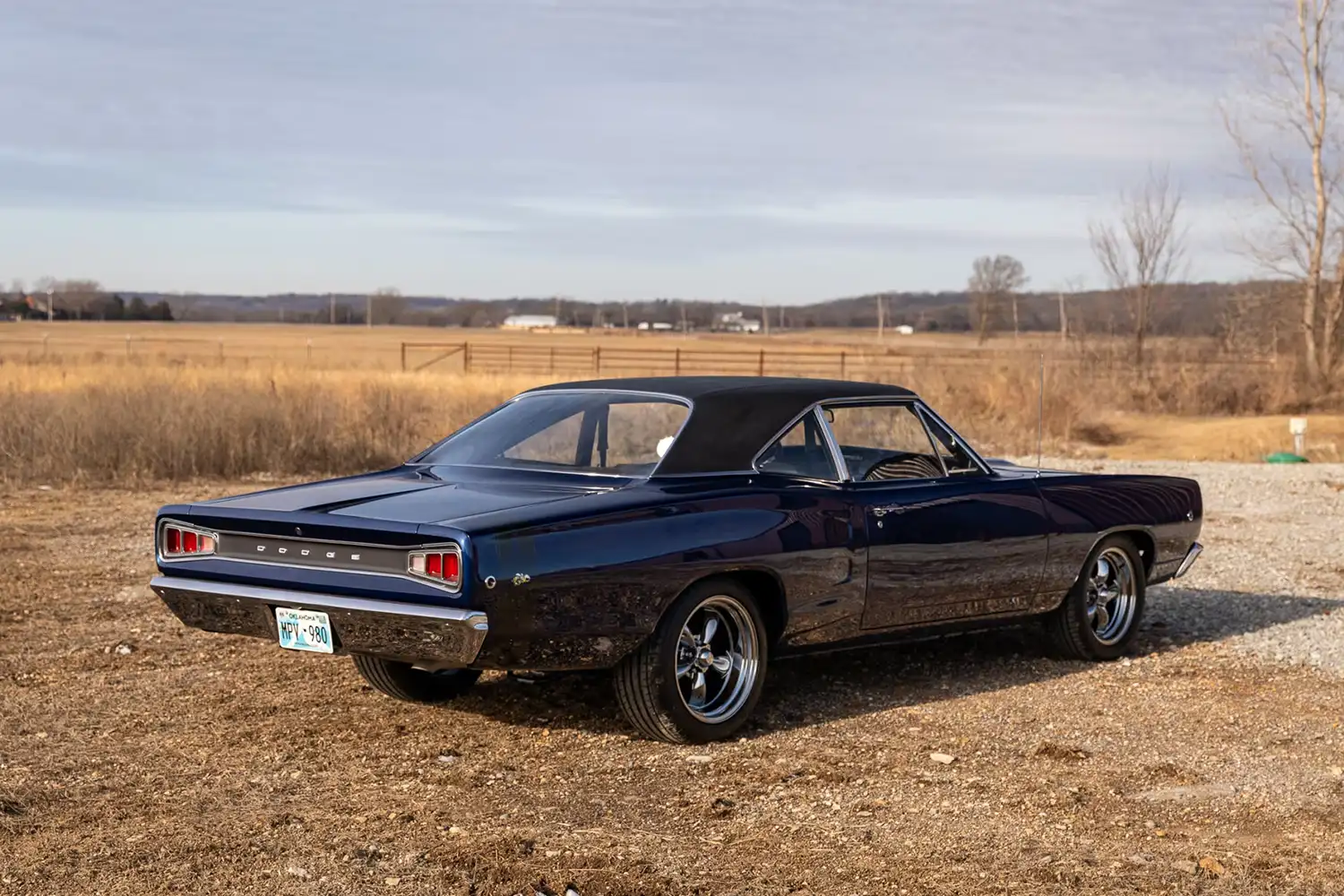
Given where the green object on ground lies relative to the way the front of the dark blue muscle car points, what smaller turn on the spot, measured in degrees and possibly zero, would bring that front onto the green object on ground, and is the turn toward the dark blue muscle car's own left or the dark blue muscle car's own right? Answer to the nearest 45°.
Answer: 0° — it already faces it

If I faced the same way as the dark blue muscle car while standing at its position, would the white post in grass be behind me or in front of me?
in front

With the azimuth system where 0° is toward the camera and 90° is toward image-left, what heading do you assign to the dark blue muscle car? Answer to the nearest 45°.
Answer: approximately 225°
